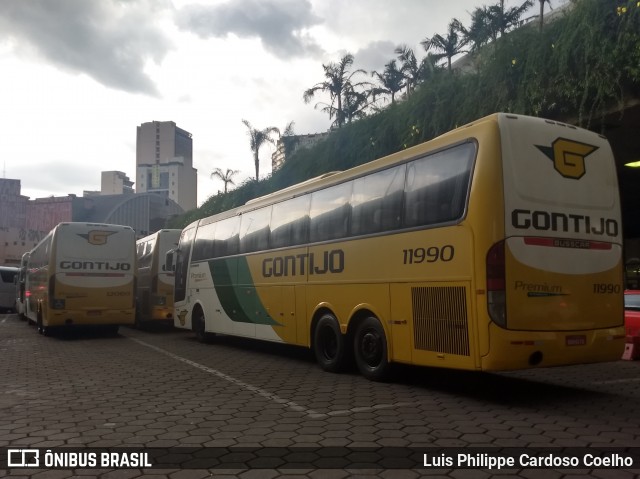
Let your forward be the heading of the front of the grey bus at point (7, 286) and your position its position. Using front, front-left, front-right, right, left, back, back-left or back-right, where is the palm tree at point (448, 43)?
right

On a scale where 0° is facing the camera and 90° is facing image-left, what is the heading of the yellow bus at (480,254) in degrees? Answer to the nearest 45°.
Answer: approximately 135°

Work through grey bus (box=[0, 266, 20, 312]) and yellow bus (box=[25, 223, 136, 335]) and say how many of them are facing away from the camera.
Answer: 2

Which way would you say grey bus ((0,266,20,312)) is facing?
away from the camera

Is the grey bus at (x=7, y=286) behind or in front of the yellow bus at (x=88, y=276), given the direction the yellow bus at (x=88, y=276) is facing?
in front

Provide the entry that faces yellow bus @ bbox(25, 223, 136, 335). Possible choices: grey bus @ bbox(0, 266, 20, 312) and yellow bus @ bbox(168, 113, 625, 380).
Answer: yellow bus @ bbox(168, 113, 625, 380)

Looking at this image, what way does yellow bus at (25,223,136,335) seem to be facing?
away from the camera

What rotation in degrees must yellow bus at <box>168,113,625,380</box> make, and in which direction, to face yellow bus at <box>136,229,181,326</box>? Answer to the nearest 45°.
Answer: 0° — it already faces it

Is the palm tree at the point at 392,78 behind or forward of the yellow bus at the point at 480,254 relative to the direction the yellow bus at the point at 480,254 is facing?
forward
